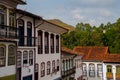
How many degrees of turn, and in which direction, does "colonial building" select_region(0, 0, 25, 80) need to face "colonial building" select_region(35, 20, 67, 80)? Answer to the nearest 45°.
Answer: approximately 90° to its left

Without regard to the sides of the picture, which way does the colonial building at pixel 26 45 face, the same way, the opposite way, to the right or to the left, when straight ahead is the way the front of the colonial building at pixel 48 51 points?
the same way

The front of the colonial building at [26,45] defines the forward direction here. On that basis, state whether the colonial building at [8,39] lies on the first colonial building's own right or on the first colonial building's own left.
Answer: on the first colonial building's own right

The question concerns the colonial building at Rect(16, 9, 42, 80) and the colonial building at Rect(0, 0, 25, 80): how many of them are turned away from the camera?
0

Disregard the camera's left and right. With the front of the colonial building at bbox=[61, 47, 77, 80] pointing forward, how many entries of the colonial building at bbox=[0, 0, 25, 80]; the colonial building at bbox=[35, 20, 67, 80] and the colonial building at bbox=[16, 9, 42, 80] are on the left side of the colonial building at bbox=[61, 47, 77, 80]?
0

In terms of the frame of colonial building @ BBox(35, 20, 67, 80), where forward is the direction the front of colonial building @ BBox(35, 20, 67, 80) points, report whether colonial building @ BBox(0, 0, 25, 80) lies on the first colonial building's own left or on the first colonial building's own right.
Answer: on the first colonial building's own right

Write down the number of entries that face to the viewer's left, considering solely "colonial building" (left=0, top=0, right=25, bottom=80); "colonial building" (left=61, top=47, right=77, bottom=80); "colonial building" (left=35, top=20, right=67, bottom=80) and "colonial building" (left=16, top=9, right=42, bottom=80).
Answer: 0

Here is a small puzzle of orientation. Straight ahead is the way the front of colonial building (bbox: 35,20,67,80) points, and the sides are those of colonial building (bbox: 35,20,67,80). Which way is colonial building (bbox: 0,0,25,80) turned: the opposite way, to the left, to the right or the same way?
the same way

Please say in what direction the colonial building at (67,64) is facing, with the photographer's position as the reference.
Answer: facing the viewer and to the right of the viewer

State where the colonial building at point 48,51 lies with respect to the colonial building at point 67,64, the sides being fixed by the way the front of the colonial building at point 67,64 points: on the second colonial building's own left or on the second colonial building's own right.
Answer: on the second colonial building's own right
